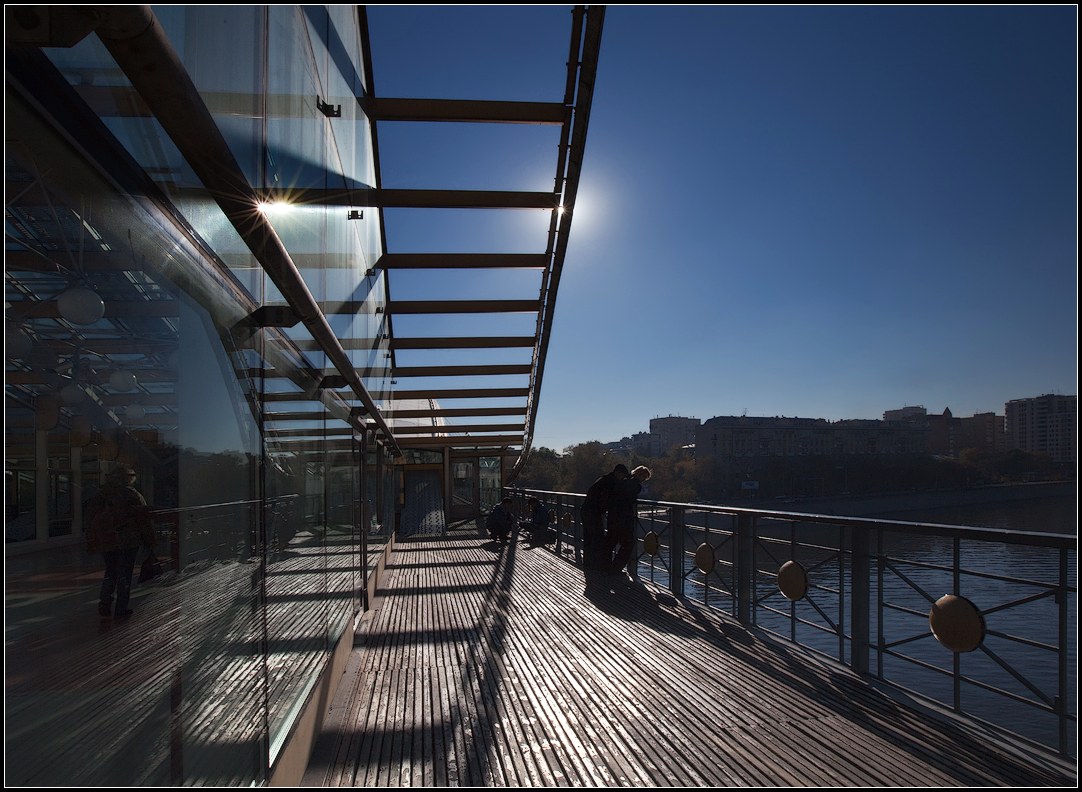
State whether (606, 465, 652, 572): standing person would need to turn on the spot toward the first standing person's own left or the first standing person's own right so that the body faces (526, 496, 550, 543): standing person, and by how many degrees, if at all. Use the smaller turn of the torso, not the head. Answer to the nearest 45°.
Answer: approximately 90° to the first standing person's own left

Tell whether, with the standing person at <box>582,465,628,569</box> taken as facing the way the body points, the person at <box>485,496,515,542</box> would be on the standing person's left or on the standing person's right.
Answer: on the standing person's left

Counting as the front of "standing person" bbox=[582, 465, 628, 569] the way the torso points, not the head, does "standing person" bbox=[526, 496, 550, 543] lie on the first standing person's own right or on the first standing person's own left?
on the first standing person's own left

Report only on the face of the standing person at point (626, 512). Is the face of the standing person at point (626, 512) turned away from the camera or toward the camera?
away from the camera

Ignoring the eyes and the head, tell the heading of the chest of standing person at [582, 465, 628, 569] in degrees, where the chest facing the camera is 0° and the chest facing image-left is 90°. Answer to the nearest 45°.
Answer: approximately 270°

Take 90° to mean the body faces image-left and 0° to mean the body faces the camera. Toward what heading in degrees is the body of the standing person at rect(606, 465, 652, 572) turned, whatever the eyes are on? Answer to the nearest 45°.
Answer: approximately 270°

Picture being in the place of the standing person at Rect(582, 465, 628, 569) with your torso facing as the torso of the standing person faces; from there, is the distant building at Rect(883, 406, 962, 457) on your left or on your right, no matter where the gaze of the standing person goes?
on your left
